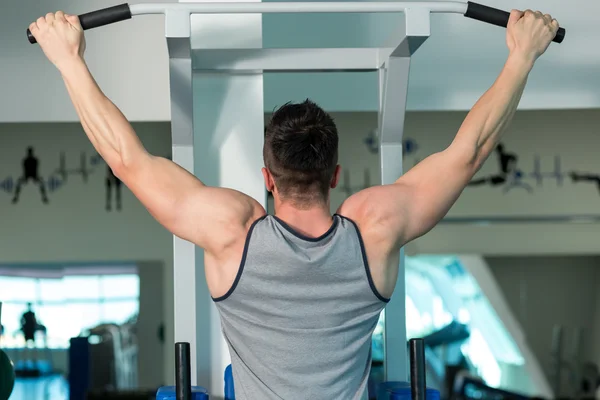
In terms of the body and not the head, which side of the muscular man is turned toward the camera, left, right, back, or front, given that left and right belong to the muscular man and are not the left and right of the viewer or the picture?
back

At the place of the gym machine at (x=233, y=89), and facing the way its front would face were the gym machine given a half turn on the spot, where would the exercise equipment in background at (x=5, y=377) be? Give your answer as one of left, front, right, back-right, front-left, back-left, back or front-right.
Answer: front-left

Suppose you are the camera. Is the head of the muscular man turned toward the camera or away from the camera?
away from the camera

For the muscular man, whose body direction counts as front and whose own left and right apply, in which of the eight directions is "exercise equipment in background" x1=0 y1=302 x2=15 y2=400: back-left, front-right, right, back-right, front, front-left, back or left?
front-left

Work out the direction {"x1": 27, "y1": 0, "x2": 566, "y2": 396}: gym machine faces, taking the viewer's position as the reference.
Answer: facing the viewer
